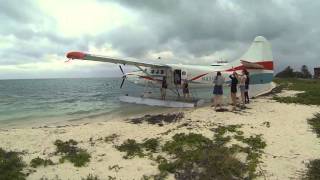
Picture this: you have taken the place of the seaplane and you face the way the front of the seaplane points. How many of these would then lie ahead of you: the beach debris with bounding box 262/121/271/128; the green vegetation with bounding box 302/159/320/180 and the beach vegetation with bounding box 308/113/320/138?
0

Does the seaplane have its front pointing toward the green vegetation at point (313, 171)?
no

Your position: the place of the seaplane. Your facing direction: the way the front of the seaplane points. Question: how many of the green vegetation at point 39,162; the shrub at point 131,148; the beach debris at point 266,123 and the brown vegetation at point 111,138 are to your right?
0

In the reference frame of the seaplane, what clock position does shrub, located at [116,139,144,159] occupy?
The shrub is roughly at 8 o'clock from the seaplane.

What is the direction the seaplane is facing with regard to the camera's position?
facing away from the viewer and to the left of the viewer

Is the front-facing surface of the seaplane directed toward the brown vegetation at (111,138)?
no

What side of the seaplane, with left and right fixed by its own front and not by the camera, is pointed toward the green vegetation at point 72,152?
left

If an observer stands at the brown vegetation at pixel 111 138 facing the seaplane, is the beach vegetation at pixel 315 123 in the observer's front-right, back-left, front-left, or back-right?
front-right

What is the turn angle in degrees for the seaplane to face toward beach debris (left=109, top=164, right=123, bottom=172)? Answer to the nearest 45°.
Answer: approximately 135° to its left

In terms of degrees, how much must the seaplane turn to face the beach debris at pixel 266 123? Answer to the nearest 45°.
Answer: approximately 135° to its left

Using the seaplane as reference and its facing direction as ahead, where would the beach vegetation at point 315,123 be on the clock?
The beach vegetation is roughly at 7 o'clock from the seaplane.

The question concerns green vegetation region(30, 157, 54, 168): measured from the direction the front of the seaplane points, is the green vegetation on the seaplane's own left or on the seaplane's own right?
on the seaplane's own left

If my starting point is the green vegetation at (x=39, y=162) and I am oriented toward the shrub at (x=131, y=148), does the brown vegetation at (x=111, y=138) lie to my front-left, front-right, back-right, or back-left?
front-left

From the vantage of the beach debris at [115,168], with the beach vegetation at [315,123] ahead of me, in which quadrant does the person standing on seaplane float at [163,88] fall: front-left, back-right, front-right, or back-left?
front-left
